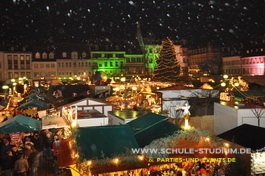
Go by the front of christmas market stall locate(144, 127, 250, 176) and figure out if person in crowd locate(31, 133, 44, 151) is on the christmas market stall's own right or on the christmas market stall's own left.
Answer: on the christmas market stall's own right

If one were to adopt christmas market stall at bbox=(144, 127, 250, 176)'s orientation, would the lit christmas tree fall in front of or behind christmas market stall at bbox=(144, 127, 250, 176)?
behind

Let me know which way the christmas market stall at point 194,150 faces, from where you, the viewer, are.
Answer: facing the viewer

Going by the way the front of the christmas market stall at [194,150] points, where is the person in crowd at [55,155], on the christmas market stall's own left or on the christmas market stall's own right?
on the christmas market stall's own right

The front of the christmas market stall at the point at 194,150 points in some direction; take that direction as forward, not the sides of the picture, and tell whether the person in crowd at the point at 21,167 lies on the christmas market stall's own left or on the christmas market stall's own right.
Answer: on the christmas market stall's own right
